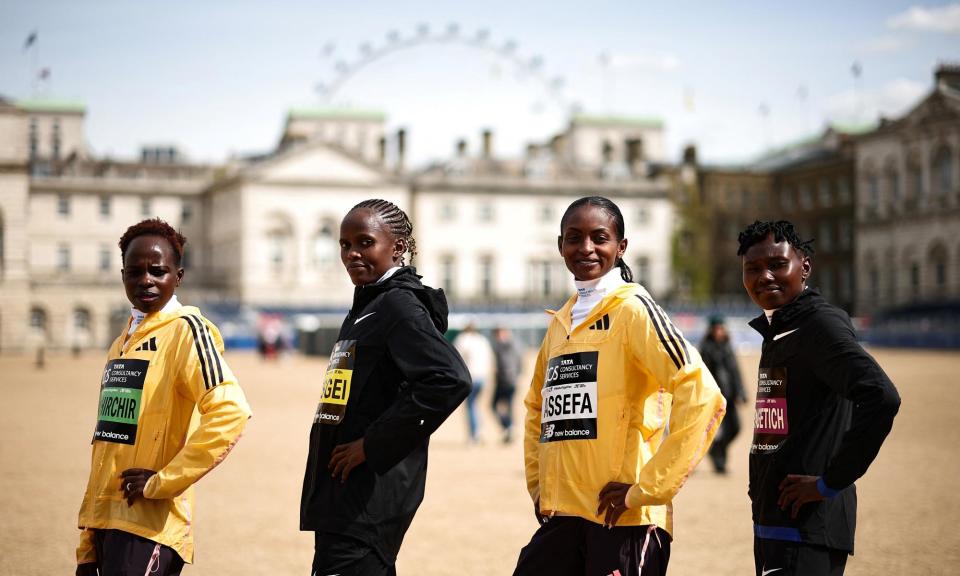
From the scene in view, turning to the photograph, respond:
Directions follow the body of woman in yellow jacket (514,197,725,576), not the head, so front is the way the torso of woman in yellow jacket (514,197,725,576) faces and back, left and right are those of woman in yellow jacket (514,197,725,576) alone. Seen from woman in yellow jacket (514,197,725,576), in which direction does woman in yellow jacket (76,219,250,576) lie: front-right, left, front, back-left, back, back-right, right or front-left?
front-right

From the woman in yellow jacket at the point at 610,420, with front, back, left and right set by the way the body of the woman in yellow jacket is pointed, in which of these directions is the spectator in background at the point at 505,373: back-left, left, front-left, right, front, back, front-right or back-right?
back-right

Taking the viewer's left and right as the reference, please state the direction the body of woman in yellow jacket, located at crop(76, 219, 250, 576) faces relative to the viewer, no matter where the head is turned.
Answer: facing the viewer and to the left of the viewer

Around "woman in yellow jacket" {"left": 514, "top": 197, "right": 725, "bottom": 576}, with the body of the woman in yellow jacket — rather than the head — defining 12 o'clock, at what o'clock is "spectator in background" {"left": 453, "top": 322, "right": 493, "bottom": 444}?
The spectator in background is roughly at 4 o'clock from the woman in yellow jacket.

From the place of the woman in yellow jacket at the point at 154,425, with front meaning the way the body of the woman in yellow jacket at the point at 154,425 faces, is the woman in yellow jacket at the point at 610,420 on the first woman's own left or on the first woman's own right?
on the first woman's own left

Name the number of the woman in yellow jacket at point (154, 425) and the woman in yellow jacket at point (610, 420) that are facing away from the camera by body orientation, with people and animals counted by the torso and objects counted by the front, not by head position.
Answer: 0

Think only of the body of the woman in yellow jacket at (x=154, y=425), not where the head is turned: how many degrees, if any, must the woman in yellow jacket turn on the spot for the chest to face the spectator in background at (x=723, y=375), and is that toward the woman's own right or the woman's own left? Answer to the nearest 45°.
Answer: approximately 180°
